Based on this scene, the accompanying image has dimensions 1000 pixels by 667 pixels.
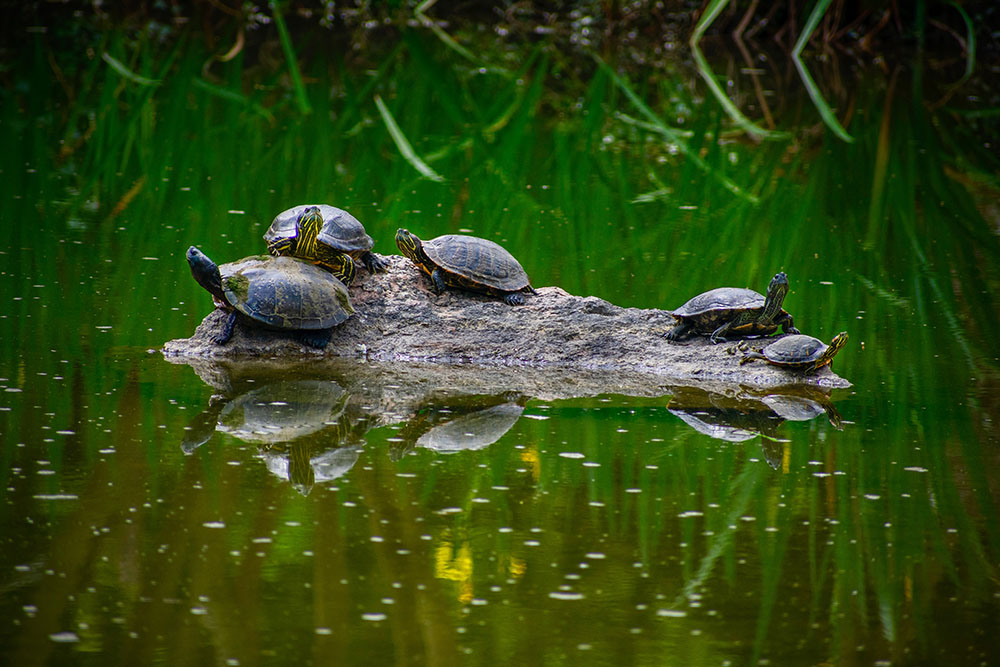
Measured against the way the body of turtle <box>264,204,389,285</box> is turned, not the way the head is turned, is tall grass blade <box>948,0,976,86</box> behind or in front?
behind

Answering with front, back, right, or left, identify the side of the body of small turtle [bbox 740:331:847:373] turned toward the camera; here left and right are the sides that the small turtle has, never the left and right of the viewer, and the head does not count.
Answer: right

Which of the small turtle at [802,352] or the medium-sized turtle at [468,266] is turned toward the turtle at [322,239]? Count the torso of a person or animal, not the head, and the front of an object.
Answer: the medium-sized turtle at [468,266]

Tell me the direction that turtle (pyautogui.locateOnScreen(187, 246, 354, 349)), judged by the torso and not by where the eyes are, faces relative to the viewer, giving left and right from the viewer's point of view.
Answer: facing to the left of the viewer

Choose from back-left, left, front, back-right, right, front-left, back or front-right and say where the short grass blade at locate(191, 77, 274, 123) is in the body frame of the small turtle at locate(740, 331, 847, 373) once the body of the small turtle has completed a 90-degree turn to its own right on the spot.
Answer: back-right

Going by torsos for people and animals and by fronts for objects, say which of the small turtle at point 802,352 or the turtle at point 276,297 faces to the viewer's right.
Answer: the small turtle

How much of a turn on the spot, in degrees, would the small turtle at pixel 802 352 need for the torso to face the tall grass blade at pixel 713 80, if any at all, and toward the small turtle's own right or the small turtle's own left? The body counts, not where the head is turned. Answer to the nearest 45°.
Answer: approximately 90° to the small turtle's own left

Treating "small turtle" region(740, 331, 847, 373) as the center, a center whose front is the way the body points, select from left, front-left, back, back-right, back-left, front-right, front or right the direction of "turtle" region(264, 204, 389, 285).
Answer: back

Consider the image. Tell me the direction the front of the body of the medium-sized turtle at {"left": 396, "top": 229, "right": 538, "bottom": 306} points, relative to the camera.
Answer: to the viewer's left

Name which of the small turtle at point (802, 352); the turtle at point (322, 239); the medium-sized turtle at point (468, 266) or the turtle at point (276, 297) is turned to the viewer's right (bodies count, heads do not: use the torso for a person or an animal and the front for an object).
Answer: the small turtle at point (802, 352)

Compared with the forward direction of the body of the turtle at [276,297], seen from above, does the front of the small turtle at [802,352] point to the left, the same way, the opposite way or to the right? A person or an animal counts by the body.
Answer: the opposite way
